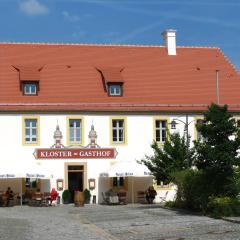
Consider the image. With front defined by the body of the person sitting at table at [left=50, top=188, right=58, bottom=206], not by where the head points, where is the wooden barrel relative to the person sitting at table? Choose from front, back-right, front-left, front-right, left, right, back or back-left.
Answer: back-left

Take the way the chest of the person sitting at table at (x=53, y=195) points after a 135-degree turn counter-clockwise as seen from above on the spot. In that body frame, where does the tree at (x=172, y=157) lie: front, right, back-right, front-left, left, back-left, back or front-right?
front
